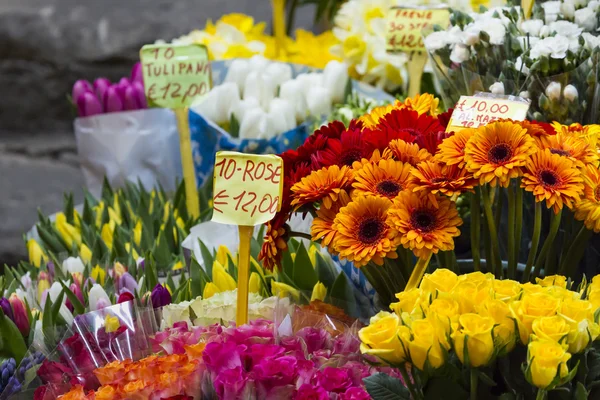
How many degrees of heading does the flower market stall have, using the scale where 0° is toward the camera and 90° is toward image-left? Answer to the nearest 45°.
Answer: approximately 0°

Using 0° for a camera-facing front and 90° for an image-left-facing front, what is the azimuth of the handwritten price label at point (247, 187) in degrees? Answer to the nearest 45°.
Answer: approximately 0°

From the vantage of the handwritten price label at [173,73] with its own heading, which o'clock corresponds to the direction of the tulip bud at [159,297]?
The tulip bud is roughly at 12 o'clock from the handwritten price label.

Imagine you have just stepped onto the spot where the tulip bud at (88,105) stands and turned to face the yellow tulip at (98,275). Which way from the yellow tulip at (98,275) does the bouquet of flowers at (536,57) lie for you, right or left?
left
